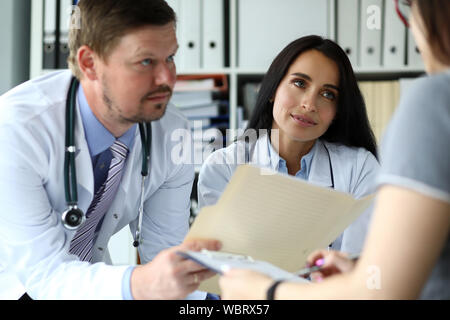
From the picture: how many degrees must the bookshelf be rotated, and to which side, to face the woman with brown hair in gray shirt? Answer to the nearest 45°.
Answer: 0° — it already faces them

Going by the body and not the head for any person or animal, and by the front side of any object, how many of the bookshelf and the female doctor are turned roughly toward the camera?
2

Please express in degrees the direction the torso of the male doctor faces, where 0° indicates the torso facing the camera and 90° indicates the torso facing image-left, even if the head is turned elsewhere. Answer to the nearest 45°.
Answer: approximately 315°
